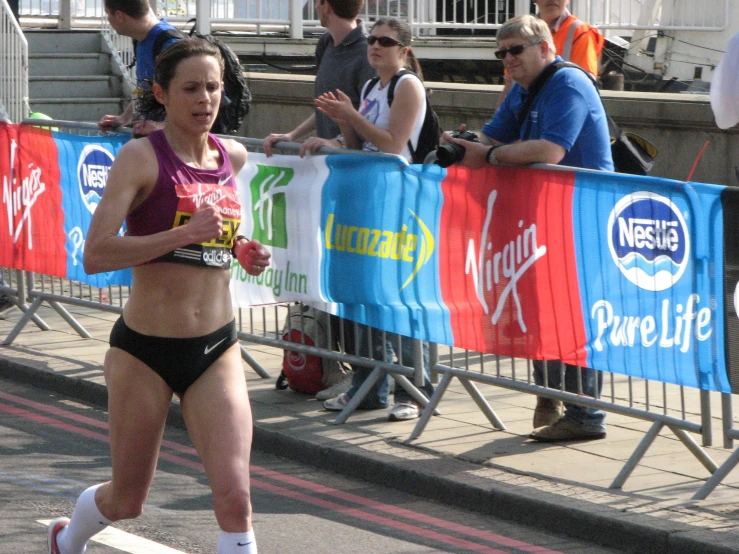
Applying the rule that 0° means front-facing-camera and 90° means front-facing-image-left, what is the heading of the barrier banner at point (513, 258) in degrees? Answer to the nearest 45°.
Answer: approximately 45°

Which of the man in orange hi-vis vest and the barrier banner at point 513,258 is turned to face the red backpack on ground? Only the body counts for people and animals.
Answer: the man in orange hi-vis vest

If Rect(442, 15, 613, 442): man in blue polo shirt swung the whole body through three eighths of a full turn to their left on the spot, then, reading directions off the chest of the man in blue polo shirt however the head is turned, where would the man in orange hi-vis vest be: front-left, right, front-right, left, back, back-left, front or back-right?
left

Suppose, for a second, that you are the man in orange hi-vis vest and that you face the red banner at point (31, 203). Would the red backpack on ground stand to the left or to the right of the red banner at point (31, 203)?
left

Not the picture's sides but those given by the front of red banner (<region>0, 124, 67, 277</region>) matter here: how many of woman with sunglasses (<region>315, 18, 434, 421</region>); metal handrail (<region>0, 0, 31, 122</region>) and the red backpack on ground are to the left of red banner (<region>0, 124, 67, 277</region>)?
2

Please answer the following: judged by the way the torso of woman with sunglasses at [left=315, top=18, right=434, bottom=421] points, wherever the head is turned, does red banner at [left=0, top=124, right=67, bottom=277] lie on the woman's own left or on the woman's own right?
on the woman's own right

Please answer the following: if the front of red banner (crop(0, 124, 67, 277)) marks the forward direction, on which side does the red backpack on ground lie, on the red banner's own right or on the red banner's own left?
on the red banner's own left

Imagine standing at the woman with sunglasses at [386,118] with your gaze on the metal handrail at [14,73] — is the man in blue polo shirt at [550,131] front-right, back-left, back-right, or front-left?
back-right

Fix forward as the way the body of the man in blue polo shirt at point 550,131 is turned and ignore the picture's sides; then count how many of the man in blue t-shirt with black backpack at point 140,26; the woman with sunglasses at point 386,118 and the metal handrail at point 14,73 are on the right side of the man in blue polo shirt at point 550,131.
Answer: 3

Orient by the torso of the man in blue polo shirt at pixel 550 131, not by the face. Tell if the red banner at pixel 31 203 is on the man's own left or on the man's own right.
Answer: on the man's own right

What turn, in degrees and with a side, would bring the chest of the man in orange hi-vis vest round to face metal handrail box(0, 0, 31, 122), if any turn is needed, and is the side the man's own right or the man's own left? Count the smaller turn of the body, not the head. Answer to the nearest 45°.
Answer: approximately 90° to the man's own right

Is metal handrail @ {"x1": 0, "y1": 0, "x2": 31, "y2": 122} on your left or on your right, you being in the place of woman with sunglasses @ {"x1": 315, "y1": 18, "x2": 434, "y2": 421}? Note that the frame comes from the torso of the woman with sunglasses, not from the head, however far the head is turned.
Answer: on your right
